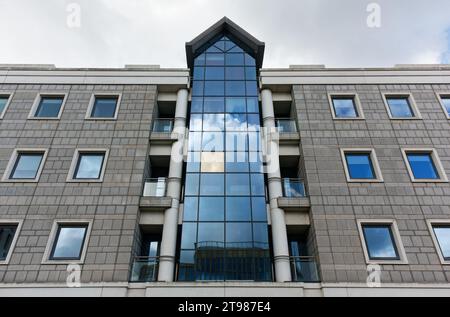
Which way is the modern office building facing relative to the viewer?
toward the camera
